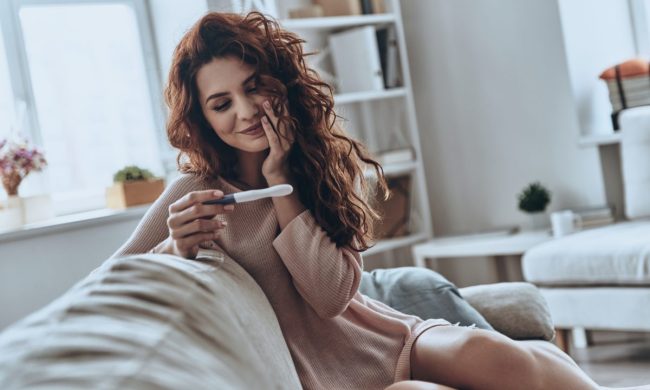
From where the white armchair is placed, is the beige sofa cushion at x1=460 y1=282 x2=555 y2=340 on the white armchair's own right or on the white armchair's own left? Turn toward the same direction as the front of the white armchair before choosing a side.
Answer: on the white armchair's own left

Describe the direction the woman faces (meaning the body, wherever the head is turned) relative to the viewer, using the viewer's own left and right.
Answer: facing the viewer

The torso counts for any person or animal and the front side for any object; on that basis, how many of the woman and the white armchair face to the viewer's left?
1

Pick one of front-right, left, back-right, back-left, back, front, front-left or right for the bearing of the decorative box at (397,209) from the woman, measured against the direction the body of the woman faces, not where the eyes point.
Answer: back

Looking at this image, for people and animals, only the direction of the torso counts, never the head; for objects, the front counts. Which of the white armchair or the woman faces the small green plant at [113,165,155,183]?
the white armchair

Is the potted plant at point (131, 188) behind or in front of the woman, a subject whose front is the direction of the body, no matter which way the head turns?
behind

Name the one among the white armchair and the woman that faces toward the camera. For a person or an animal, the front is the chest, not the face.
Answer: the woman

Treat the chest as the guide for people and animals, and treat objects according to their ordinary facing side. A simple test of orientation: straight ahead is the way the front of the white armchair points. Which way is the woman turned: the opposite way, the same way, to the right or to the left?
to the left

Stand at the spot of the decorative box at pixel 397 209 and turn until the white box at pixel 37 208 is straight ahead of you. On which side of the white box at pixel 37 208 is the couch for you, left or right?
left

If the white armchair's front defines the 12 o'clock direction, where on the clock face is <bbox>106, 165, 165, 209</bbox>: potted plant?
The potted plant is roughly at 12 o'clock from the white armchair.

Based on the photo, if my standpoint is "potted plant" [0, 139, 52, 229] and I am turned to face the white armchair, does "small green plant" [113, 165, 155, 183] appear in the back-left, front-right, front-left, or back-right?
front-left

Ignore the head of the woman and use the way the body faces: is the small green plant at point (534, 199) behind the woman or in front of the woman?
behind

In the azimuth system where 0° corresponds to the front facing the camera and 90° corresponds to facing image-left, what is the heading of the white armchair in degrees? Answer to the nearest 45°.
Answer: approximately 90°

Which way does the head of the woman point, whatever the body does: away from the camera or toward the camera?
toward the camera

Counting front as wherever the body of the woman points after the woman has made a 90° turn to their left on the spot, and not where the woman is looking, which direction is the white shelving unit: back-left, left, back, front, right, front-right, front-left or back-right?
left
